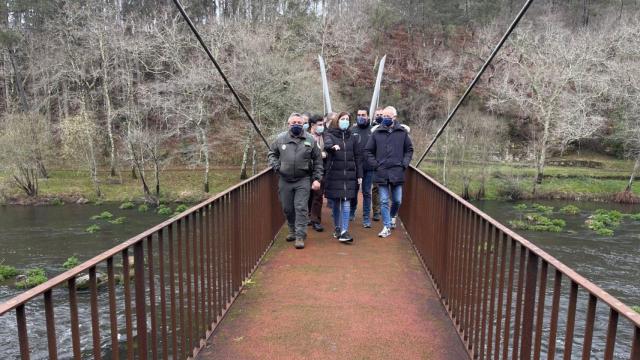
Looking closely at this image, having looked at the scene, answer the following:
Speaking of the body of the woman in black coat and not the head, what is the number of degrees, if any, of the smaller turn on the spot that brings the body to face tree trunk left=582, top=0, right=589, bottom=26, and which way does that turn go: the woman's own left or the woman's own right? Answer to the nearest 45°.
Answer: approximately 135° to the woman's own left

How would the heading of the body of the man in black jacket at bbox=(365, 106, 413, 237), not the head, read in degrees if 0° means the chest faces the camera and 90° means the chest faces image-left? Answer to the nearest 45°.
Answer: approximately 0°

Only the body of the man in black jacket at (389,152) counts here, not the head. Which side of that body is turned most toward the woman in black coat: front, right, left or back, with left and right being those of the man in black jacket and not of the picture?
right

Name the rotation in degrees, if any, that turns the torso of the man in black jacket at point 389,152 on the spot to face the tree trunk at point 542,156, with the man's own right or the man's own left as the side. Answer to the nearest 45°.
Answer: approximately 180°

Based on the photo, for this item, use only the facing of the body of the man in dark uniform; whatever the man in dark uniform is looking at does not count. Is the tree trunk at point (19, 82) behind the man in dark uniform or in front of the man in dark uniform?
behind

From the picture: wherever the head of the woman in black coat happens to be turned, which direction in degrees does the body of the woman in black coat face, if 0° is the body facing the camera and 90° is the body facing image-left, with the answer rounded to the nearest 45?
approximately 0°

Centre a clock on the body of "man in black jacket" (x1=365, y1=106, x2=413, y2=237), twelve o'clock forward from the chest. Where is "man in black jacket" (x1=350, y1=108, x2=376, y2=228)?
"man in black jacket" (x1=350, y1=108, x2=376, y2=228) is roughly at 5 o'clock from "man in black jacket" (x1=365, y1=106, x2=413, y2=237).

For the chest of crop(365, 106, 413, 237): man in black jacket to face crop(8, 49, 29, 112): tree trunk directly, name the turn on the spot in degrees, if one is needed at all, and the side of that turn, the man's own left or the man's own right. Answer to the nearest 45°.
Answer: approximately 135° to the man's own right

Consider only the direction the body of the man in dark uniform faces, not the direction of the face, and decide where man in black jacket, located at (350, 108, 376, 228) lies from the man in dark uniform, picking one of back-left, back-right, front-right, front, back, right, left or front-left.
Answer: back-left
